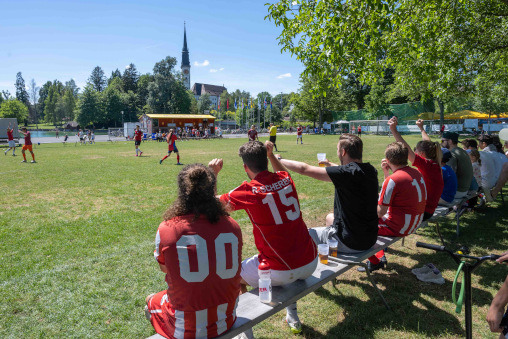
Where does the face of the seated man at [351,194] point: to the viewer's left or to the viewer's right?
to the viewer's left

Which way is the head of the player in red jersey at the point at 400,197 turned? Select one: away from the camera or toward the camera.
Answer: away from the camera

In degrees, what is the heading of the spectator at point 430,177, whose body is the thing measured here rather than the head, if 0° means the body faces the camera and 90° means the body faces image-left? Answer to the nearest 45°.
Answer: approximately 135°

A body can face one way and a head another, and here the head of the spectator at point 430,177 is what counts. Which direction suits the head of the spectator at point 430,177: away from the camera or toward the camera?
away from the camera

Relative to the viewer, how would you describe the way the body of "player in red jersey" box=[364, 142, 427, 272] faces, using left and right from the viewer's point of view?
facing away from the viewer and to the left of the viewer

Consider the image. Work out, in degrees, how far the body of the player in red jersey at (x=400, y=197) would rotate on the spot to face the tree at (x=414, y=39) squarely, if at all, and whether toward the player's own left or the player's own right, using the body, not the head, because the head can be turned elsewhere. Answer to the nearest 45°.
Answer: approximately 45° to the player's own right

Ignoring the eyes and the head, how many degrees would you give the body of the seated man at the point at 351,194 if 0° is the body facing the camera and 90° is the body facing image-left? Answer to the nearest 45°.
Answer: approximately 135°

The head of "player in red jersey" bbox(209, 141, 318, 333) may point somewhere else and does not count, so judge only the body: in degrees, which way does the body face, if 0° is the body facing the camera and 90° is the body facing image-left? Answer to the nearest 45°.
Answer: approximately 135°

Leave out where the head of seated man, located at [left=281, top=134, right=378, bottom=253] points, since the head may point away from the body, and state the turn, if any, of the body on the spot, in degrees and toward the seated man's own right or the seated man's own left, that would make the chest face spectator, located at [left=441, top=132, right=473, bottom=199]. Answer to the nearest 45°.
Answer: approximately 90° to the seated man's own right
